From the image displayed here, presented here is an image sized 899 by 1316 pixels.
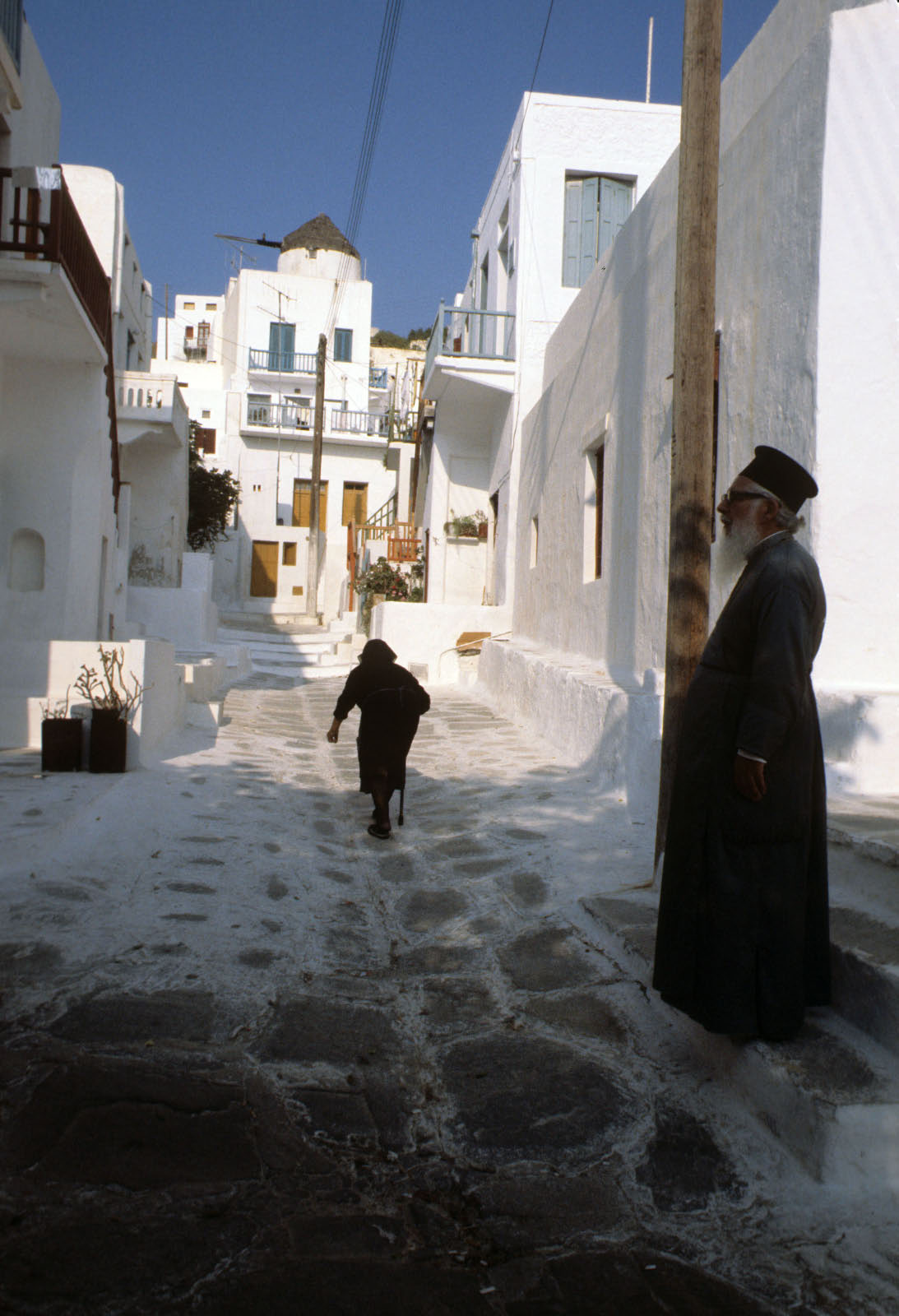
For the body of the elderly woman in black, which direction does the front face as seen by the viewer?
away from the camera

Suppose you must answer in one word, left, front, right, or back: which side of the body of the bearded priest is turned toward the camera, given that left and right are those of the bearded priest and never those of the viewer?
left

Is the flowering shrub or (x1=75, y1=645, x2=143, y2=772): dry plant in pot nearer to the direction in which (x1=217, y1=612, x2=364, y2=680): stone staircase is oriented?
the dry plant in pot

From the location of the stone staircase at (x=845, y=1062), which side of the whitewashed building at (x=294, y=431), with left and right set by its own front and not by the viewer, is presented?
front

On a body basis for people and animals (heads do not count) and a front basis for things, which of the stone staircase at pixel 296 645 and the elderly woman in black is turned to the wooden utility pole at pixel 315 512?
the elderly woman in black

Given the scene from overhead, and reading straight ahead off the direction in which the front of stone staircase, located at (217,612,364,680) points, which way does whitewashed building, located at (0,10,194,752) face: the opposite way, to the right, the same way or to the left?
to the left

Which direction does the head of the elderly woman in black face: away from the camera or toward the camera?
away from the camera

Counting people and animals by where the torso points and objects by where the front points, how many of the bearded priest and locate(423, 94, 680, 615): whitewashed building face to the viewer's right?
0

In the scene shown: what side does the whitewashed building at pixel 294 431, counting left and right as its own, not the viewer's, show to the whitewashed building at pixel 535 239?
front

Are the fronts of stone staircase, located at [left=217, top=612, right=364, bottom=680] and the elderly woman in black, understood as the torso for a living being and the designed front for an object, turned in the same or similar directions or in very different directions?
very different directions

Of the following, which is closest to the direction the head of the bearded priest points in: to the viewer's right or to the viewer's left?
to the viewer's left

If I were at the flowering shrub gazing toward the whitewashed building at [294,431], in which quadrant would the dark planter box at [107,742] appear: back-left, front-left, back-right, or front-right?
back-left

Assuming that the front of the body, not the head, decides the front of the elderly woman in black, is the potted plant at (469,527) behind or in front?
in front
